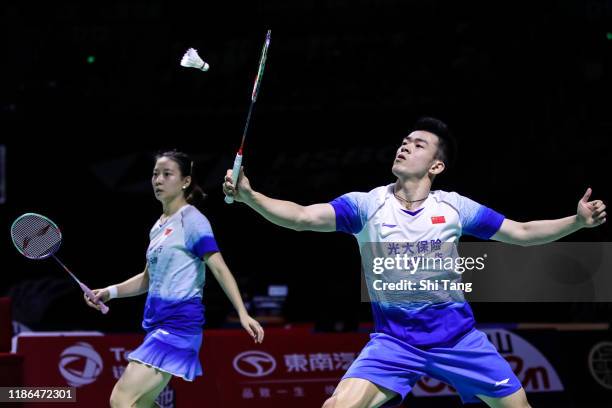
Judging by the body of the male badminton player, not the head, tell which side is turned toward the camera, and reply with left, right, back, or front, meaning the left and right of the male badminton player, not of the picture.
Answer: front

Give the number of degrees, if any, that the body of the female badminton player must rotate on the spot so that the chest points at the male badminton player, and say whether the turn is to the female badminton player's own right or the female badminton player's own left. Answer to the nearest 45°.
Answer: approximately 90° to the female badminton player's own left

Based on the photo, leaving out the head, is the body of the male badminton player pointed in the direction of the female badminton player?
no

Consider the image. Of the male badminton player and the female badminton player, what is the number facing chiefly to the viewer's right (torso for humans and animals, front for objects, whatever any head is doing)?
0

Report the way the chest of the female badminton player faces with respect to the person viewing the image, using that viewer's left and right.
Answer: facing the viewer and to the left of the viewer

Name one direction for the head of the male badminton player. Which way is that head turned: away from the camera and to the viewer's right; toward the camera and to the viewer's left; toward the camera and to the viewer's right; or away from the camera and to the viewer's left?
toward the camera and to the viewer's left

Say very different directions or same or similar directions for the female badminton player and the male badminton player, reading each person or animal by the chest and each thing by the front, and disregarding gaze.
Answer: same or similar directions
